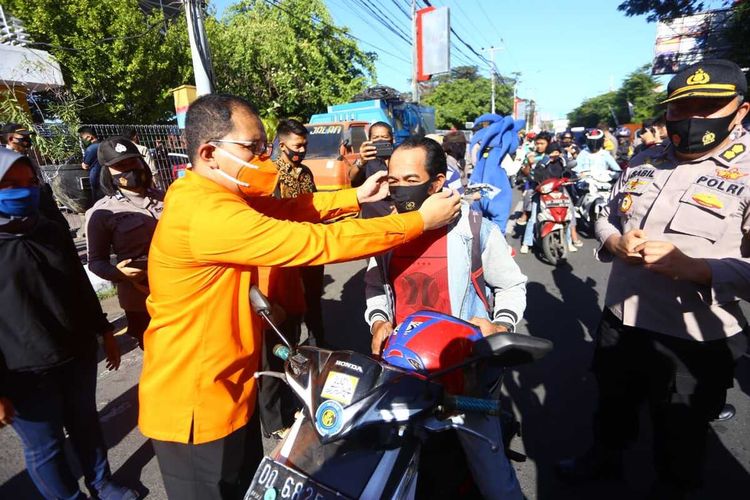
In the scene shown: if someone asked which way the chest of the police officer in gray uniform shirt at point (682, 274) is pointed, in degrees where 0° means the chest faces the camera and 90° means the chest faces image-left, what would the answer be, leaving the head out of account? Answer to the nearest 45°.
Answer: approximately 45°

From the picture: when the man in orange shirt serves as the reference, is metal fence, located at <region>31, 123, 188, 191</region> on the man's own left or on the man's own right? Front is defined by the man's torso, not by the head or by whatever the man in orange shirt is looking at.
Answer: on the man's own left

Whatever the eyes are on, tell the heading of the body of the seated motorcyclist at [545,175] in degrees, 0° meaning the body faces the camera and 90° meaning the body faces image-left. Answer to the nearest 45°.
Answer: approximately 0°

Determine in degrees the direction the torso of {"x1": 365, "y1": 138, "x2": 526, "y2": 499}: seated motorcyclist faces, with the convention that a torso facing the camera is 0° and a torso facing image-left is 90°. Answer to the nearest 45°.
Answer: approximately 45°

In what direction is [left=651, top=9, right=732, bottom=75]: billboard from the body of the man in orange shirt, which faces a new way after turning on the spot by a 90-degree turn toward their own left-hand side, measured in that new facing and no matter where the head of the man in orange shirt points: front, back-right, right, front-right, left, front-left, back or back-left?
front-right

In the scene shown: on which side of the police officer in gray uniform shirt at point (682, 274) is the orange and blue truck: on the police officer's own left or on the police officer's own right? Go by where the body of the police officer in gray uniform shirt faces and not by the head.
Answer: on the police officer's own right

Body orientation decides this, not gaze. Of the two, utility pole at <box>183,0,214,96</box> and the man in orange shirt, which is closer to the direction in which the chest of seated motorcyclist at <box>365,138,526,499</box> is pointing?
the man in orange shirt

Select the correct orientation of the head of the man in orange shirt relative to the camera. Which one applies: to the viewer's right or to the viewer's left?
to the viewer's right

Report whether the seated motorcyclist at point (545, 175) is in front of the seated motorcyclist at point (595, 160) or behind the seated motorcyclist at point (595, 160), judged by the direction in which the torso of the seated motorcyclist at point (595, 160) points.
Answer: in front

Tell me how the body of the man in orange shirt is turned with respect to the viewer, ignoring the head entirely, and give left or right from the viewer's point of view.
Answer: facing to the right of the viewer
